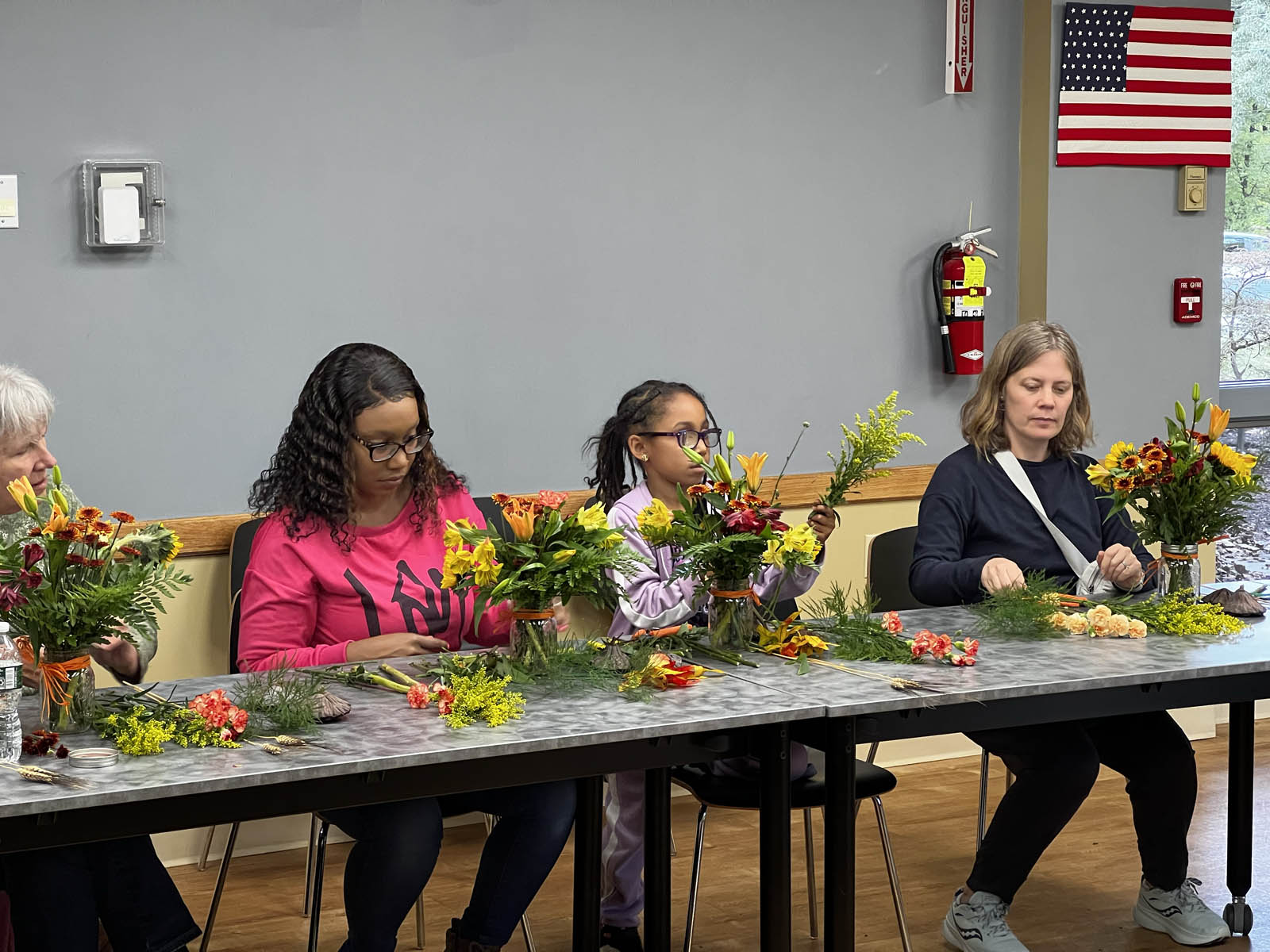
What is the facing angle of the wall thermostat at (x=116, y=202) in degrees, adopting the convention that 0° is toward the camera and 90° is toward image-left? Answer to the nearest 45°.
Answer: approximately 0°

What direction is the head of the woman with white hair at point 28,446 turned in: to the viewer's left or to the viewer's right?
to the viewer's right

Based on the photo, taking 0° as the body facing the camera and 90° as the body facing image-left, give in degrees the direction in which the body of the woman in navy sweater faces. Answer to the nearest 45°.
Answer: approximately 315°

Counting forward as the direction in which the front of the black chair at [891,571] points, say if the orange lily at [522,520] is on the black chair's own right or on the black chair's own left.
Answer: on the black chair's own right

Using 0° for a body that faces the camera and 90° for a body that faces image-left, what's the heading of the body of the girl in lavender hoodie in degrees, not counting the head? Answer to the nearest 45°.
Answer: approximately 315°

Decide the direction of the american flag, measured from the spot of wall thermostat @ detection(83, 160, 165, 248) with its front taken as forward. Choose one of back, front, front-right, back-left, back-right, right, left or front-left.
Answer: left

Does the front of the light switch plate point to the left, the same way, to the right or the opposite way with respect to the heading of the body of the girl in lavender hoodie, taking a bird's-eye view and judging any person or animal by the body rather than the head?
the same way

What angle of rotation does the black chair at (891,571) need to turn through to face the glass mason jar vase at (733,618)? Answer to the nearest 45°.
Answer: approximately 45° to its right

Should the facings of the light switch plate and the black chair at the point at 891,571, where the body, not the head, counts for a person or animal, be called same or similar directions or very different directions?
same or similar directions

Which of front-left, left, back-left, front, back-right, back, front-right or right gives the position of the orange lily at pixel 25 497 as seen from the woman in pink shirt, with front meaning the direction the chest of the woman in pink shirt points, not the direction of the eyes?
right

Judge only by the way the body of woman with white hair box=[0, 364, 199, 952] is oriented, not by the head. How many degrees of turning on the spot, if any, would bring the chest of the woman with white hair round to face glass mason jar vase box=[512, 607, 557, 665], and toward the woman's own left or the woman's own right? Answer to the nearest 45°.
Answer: approximately 45° to the woman's own left

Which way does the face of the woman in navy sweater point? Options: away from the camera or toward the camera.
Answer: toward the camera

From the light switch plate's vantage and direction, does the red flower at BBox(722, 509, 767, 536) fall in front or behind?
in front

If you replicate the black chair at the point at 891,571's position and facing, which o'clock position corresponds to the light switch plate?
The light switch plate is roughly at 4 o'clock from the black chair.

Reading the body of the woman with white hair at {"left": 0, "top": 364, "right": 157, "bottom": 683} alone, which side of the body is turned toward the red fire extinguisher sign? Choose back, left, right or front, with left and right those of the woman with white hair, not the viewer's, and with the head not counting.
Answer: left

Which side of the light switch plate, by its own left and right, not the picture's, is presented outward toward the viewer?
front

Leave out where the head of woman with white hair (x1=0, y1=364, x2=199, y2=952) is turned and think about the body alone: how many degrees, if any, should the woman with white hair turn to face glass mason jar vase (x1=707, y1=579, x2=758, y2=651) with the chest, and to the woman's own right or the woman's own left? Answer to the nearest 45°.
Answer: approximately 45° to the woman's own left

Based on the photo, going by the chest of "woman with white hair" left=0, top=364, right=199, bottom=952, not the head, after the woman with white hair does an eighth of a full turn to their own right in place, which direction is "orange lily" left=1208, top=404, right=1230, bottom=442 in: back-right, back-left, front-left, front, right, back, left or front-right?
left

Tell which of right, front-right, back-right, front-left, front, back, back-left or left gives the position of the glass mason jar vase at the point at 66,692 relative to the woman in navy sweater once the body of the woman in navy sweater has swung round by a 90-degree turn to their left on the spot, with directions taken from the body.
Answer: back

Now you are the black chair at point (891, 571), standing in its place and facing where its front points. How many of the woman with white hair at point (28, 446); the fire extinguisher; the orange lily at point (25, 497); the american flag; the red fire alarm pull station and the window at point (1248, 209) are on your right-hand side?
2
